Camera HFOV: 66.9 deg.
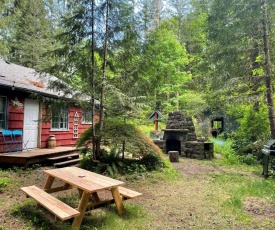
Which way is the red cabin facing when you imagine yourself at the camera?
facing the viewer and to the right of the viewer

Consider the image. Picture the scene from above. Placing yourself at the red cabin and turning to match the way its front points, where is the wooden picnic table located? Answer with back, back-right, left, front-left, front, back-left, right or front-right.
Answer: front-right

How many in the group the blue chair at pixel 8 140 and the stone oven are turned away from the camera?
0

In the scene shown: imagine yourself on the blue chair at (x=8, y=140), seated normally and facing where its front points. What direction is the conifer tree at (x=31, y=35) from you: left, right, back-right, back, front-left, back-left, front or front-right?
back-left

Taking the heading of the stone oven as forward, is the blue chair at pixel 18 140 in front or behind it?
in front

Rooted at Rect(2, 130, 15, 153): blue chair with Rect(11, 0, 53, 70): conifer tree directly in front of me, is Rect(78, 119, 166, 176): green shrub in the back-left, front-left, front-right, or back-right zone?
back-right

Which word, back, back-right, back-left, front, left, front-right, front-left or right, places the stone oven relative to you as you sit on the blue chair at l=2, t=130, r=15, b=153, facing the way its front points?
front-left

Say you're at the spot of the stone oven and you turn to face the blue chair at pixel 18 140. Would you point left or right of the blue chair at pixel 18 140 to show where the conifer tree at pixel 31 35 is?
right

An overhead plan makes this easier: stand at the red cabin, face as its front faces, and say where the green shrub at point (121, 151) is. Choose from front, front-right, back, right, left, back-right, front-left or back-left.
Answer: front

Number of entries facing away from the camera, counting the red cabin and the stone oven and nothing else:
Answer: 0

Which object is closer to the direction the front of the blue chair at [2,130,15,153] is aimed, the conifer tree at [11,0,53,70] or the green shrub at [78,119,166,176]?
the green shrub

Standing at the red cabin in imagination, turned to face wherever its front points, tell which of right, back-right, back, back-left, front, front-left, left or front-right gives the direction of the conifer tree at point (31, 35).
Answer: back-left
